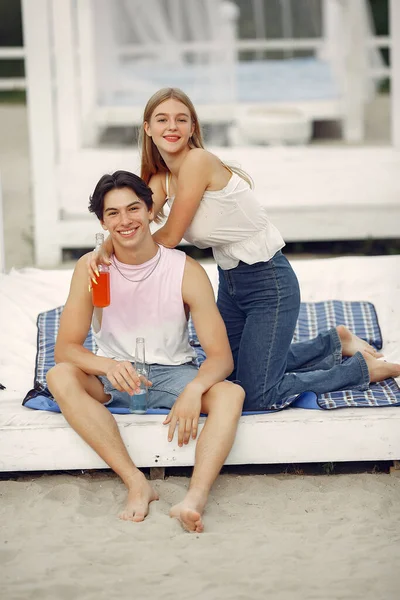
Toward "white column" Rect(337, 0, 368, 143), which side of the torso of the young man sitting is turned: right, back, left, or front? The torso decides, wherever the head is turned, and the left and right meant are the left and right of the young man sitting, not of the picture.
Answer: back

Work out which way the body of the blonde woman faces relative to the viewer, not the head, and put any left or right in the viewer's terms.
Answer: facing the viewer and to the left of the viewer

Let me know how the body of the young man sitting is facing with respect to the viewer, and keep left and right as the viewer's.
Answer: facing the viewer

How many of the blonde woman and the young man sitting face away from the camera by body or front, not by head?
0

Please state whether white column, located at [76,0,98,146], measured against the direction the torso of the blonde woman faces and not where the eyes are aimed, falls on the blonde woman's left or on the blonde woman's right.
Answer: on the blonde woman's right
